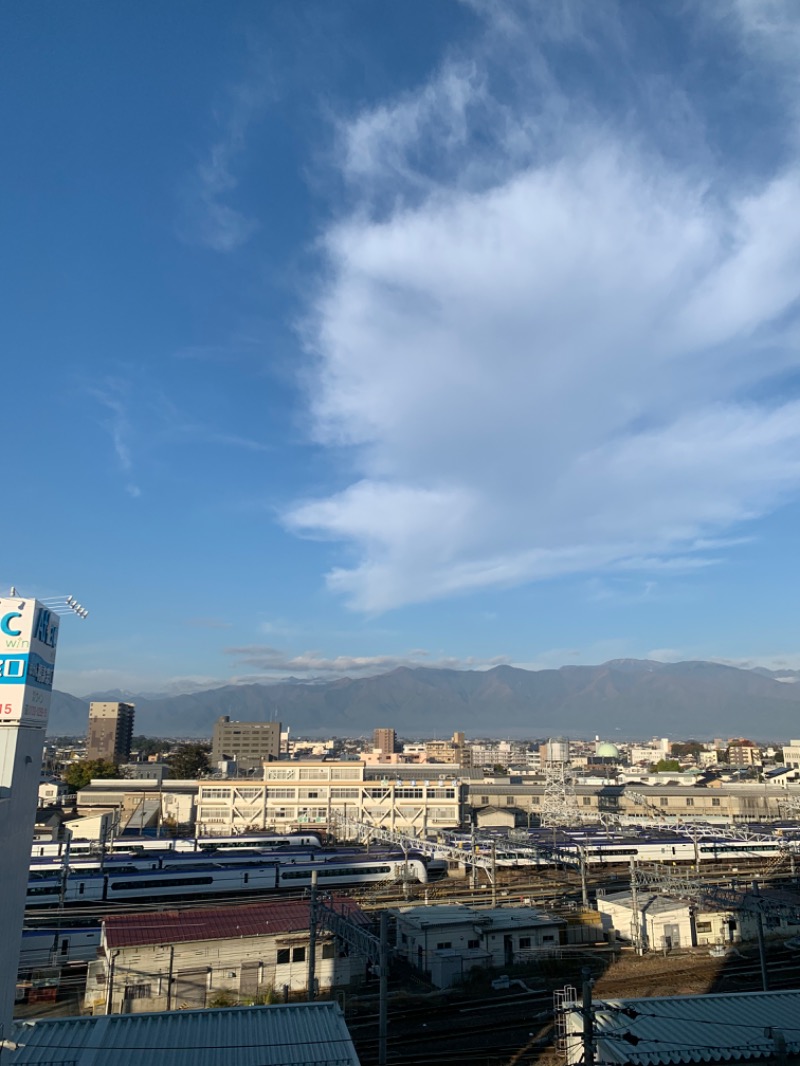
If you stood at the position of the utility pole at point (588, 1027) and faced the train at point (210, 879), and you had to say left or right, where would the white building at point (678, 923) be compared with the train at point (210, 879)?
right

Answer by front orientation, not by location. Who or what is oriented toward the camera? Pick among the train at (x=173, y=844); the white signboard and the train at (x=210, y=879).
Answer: the white signboard

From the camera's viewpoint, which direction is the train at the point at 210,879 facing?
to the viewer's right

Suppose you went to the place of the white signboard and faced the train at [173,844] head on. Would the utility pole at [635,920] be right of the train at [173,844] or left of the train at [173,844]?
right

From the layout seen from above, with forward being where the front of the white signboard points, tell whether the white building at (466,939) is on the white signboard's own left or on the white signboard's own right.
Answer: on the white signboard's own left

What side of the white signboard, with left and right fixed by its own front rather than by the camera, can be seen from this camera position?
front

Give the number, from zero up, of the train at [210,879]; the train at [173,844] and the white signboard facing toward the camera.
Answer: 1

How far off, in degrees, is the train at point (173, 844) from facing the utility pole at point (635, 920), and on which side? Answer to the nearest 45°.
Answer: approximately 45° to its right

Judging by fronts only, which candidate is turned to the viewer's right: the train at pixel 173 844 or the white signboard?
the train

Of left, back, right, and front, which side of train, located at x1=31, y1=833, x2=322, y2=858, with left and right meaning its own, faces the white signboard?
right

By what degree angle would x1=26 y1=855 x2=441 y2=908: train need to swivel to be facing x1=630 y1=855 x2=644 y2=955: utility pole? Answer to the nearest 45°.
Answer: approximately 45° to its right

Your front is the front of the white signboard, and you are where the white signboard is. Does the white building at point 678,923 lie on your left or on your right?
on your left

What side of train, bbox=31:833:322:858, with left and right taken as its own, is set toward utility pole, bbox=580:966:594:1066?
right

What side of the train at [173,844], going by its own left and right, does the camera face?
right

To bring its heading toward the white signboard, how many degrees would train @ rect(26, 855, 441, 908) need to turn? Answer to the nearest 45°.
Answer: approximately 90° to its right
